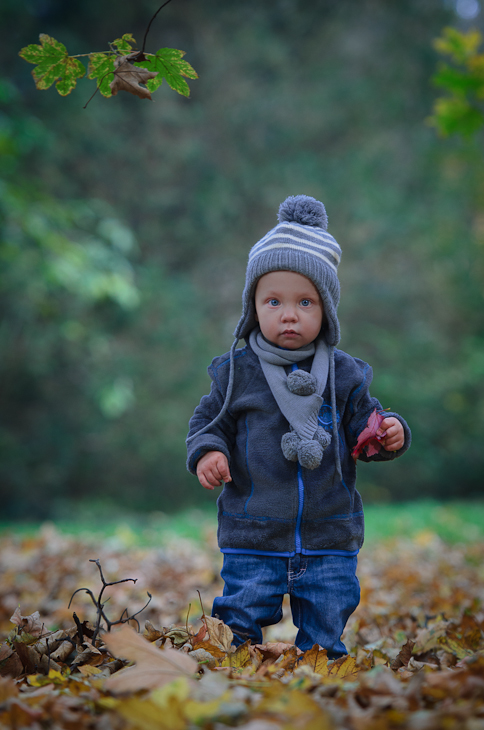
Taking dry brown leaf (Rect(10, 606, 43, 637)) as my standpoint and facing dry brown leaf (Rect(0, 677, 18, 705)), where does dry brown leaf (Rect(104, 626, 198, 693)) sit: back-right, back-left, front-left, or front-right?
front-left

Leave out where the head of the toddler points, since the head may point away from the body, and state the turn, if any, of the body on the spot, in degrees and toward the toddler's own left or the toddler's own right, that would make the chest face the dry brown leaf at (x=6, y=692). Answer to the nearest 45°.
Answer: approximately 45° to the toddler's own right

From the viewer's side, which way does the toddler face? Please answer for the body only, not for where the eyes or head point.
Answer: toward the camera

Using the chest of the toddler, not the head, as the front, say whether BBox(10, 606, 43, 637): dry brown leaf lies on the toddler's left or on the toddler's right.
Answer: on the toddler's right
